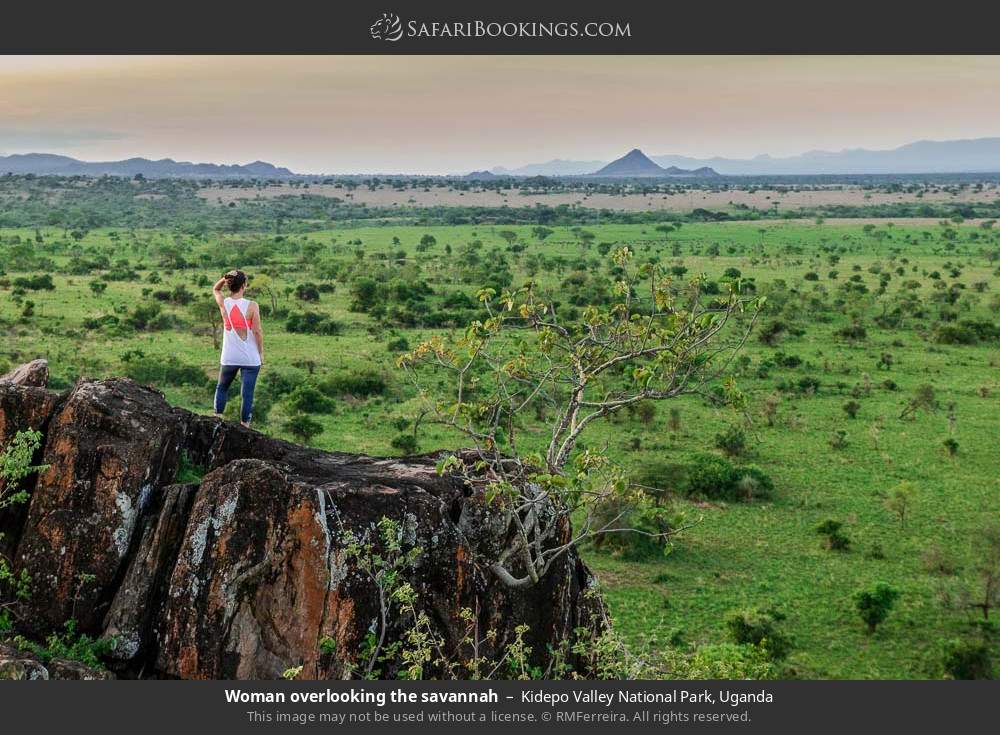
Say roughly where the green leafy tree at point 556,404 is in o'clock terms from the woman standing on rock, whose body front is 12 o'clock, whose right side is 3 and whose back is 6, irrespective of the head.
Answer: The green leafy tree is roughly at 4 o'clock from the woman standing on rock.

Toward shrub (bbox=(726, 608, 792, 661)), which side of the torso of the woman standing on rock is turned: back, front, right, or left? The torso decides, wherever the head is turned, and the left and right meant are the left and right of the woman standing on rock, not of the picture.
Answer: right

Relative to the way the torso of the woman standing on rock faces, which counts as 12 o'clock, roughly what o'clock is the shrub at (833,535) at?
The shrub is roughly at 2 o'clock from the woman standing on rock.

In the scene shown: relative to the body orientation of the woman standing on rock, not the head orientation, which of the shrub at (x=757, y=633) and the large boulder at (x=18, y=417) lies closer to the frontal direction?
the shrub

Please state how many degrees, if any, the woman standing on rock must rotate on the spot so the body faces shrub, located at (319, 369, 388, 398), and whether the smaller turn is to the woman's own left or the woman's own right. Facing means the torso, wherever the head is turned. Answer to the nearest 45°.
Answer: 0° — they already face it

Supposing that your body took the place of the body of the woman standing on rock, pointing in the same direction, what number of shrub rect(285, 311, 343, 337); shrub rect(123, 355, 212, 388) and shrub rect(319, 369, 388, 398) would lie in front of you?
3

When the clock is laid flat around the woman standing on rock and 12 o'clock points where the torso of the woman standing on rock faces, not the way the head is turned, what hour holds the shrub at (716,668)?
The shrub is roughly at 4 o'clock from the woman standing on rock.

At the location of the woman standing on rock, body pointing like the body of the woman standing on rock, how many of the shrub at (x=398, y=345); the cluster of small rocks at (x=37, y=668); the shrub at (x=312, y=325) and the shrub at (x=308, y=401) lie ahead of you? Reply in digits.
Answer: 3

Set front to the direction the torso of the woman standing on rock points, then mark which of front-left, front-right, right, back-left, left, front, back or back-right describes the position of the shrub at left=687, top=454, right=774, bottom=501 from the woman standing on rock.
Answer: front-right

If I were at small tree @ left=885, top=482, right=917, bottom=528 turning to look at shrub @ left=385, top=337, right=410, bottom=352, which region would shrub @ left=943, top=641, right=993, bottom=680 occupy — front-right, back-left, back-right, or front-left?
back-left

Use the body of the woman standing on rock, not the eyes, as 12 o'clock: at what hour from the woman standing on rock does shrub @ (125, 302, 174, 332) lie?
The shrub is roughly at 12 o'clock from the woman standing on rock.

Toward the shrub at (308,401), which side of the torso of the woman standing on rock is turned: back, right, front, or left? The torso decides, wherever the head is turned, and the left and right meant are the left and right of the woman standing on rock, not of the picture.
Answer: front

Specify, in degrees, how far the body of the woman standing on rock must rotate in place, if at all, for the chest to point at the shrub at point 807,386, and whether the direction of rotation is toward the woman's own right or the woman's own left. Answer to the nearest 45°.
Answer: approximately 45° to the woman's own right

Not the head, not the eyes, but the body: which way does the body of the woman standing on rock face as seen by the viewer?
away from the camera
